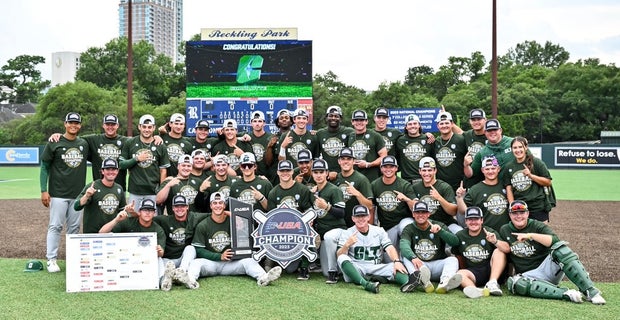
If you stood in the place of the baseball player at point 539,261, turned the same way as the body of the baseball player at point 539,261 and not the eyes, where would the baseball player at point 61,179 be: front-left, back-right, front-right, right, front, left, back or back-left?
right

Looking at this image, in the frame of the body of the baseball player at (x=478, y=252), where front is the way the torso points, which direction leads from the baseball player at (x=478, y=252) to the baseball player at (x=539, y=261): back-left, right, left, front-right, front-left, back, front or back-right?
left

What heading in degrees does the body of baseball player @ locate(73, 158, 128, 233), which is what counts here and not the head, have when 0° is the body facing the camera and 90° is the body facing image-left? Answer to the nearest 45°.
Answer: approximately 0°

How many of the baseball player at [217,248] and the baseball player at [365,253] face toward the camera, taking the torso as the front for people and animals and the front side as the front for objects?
2

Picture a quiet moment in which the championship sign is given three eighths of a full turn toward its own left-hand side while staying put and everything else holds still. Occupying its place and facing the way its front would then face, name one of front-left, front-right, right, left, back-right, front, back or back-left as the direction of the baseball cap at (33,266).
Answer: back-left

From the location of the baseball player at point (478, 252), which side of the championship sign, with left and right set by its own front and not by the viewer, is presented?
left

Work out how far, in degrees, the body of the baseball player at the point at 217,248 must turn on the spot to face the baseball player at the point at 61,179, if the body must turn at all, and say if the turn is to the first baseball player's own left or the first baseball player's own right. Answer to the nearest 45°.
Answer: approximately 90° to the first baseball player's own right

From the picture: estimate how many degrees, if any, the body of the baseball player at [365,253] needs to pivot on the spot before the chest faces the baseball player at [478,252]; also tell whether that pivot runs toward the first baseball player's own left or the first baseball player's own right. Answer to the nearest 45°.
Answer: approximately 90° to the first baseball player's own left

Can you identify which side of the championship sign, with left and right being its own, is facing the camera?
front

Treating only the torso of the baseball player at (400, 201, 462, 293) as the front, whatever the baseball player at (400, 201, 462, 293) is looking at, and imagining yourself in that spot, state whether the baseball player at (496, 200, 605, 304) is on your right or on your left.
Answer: on your left

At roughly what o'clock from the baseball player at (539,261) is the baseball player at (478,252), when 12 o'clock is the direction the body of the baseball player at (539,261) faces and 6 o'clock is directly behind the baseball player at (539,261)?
the baseball player at (478,252) is roughly at 3 o'clock from the baseball player at (539,261).

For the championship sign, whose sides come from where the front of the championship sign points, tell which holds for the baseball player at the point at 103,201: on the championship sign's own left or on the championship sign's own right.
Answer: on the championship sign's own right

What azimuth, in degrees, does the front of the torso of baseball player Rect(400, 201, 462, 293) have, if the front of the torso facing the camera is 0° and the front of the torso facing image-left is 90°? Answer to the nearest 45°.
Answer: approximately 0°

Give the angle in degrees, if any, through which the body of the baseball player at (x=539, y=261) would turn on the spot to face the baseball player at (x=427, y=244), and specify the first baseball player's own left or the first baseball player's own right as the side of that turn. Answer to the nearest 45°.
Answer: approximately 90° to the first baseball player's own right
